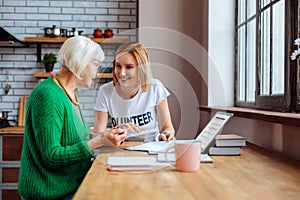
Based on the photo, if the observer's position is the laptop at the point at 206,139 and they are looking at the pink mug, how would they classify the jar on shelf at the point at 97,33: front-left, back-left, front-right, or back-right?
back-right

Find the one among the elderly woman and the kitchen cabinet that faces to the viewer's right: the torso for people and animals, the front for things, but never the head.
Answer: the elderly woman

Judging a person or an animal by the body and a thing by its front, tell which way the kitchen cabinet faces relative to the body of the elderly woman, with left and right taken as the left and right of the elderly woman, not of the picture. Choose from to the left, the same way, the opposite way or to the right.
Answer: to the right

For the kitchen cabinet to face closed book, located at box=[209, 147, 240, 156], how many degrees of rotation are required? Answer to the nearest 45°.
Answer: approximately 45° to its left

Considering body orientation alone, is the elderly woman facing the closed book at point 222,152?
yes

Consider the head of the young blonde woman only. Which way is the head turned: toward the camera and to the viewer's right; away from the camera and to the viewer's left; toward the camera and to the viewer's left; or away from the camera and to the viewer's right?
toward the camera and to the viewer's left

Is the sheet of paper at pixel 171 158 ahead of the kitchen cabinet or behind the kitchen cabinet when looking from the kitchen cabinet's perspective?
ahead

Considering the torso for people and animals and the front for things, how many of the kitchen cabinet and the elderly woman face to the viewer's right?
1

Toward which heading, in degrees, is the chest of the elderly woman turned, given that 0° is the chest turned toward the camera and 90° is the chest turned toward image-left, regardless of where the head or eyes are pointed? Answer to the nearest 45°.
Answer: approximately 270°

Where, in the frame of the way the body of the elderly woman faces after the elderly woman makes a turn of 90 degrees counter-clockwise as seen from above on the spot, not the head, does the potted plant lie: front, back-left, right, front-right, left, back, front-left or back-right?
front

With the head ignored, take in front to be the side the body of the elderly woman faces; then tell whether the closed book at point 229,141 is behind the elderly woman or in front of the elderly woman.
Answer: in front

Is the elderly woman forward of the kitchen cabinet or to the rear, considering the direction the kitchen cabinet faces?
forward

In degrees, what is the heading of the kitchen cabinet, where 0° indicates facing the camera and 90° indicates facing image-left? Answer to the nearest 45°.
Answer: approximately 0°

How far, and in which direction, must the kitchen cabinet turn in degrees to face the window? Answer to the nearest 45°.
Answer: approximately 45° to its left

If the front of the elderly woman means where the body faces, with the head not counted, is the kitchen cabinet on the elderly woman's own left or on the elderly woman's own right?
on the elderly woman's own left
